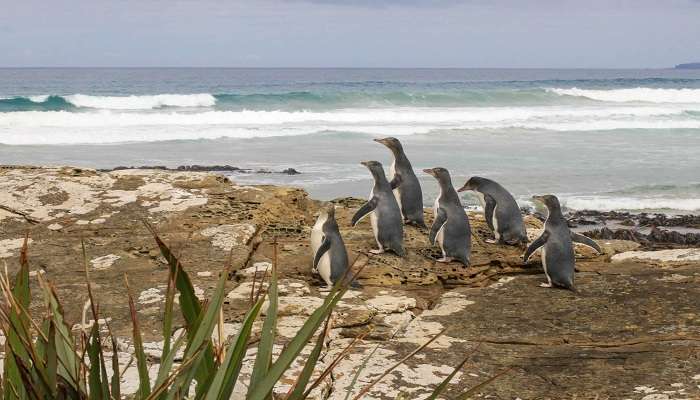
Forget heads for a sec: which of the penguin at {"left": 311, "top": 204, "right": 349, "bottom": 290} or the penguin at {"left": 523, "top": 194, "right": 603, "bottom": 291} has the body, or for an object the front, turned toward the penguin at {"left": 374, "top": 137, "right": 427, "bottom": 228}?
the penguin at {"left": 523, "top": 194, "right": 603, "bottom": 291}

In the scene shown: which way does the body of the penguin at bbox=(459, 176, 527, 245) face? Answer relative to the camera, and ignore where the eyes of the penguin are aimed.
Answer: to the viewer's left

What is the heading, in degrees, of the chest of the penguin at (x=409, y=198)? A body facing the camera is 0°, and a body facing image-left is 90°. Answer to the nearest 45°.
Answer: approximately 90°

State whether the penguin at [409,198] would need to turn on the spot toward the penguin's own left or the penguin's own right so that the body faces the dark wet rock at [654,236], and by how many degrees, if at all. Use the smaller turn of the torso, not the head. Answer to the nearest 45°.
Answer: approximately 135° to the penguin's own right

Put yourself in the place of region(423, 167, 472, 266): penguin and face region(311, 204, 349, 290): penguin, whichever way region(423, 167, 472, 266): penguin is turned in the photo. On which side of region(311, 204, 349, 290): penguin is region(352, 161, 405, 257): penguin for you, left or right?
right

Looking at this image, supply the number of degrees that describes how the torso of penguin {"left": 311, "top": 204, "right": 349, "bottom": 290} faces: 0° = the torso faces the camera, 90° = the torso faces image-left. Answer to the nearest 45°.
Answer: approximately 90°

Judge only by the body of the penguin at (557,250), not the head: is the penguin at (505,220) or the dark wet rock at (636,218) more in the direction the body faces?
the penguin

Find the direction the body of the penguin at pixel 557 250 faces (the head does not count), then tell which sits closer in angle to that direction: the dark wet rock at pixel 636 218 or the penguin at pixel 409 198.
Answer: the penguin

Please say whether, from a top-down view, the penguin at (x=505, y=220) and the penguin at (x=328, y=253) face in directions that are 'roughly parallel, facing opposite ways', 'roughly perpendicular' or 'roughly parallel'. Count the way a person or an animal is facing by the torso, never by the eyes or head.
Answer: roughly parallel

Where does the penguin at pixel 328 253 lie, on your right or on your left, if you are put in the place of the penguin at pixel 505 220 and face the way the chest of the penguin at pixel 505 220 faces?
on your left

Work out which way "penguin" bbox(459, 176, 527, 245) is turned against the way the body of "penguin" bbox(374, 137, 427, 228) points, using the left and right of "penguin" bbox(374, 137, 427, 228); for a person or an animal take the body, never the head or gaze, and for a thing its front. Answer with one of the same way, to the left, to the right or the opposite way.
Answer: the same way

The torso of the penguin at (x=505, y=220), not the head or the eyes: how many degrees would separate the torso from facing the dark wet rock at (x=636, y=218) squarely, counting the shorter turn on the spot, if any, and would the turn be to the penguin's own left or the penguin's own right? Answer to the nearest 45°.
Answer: approximately 90° to the penguin's own right

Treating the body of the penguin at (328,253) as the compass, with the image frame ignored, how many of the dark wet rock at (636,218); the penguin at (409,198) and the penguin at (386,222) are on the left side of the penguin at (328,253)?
0

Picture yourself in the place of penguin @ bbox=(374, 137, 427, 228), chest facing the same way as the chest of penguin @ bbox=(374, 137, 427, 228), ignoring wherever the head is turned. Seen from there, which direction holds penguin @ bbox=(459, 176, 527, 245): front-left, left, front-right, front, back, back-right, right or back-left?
back-left

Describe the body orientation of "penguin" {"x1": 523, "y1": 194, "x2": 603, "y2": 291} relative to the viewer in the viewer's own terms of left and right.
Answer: facing away from the viewer and to the left of the viewer

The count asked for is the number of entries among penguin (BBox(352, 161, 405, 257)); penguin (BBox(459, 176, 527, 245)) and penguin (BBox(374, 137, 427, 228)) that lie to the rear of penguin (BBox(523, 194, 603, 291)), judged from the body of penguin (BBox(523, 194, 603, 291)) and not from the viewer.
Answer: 0

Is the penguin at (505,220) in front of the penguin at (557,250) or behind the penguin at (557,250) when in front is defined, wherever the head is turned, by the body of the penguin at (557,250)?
in front

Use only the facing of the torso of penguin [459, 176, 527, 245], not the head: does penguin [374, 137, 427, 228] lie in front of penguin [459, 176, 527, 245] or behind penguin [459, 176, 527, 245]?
in front
